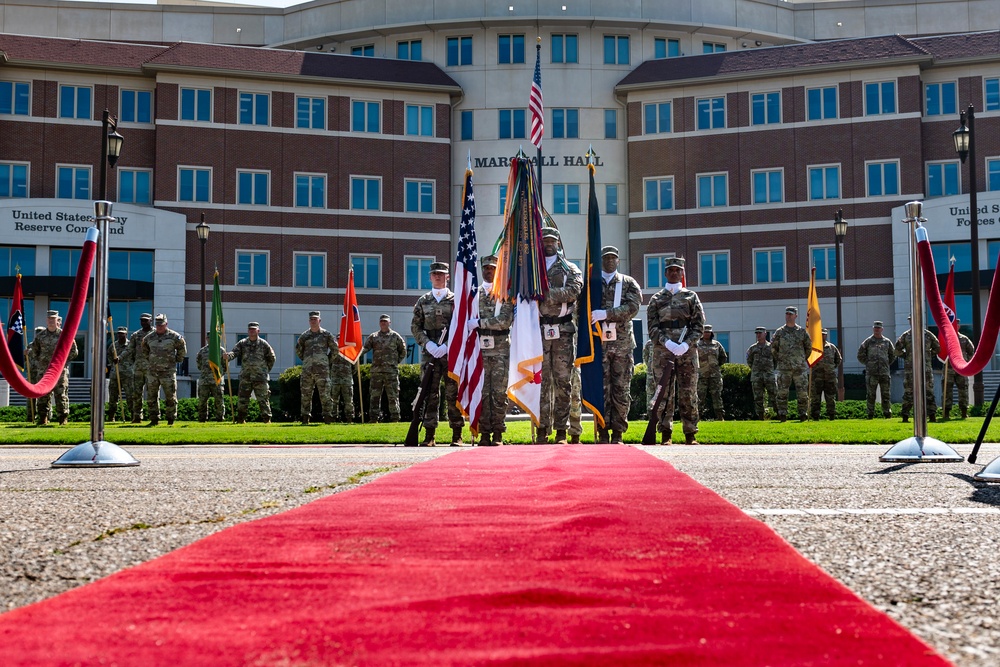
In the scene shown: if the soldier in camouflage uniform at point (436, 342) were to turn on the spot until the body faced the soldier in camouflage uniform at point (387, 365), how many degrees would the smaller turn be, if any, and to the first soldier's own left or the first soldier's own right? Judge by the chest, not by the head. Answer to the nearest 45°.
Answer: approximately 180°

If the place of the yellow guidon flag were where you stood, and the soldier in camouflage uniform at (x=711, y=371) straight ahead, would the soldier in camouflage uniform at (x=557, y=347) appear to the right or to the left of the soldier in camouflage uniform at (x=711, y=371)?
left

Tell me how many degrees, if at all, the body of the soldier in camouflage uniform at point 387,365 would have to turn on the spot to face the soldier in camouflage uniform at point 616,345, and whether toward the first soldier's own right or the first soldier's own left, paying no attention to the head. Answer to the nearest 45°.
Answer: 0° — they already face them

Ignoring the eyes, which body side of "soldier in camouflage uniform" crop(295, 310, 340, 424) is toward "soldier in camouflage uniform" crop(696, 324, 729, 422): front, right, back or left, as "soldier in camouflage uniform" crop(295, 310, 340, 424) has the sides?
left

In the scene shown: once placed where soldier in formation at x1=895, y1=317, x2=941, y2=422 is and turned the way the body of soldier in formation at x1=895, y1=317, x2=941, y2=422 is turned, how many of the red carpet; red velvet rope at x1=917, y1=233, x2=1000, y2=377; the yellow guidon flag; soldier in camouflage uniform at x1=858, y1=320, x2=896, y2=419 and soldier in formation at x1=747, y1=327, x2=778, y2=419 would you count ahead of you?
2
